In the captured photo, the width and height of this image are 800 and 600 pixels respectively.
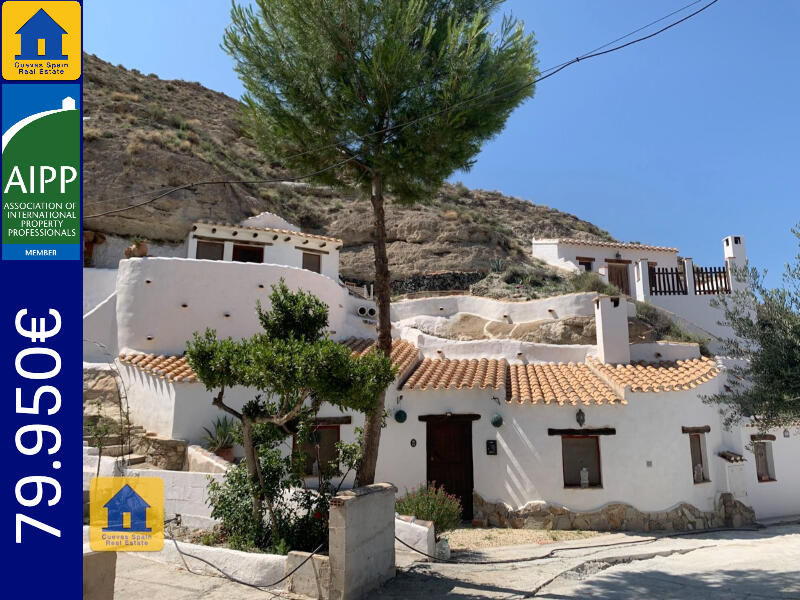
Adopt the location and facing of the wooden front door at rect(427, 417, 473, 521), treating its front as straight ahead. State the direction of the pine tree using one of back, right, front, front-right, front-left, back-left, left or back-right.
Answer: front

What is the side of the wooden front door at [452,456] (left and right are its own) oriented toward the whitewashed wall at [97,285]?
right

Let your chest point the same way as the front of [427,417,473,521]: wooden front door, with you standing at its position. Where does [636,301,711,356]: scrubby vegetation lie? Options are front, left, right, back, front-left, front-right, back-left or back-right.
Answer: back-left

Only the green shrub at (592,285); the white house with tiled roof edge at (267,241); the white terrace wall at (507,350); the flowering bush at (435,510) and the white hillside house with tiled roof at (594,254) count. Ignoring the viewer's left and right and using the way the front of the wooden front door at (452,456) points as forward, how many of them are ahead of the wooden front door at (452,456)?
1

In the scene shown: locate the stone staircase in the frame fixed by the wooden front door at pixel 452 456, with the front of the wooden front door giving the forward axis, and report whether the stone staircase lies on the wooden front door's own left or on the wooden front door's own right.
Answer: on the wooden front door's own right

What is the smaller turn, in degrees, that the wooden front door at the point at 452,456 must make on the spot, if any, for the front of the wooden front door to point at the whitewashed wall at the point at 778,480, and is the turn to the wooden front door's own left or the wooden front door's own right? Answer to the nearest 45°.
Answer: approximately 90° to the wooden front door's own left

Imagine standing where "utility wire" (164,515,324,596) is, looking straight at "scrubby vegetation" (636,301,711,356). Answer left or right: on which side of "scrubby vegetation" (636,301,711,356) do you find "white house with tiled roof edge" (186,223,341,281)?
left

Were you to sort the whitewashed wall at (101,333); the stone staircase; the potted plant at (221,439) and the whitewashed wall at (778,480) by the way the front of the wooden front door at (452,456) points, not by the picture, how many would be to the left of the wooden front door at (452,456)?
1

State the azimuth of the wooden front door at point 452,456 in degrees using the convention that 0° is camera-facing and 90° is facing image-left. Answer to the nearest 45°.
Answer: approximately 0°

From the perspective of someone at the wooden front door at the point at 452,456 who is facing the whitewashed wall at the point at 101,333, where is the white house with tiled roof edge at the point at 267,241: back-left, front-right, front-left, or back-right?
front-right

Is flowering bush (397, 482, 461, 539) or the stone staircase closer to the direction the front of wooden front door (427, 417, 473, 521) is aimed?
the flowering bush

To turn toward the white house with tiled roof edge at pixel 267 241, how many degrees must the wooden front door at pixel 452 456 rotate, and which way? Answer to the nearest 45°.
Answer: approximately 135° to its right

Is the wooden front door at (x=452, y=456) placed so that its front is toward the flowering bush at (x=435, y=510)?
yes
